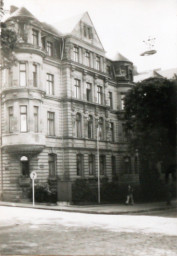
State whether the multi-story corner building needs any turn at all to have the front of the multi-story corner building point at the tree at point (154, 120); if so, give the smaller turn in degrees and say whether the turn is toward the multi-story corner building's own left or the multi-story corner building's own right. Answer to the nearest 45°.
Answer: approximately 45° to the multi-story corner building's own left

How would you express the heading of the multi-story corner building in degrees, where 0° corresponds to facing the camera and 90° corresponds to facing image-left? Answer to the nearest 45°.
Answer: approximately 315°

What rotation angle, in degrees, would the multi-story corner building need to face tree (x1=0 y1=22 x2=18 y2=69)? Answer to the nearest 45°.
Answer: approximately 45° to its right
